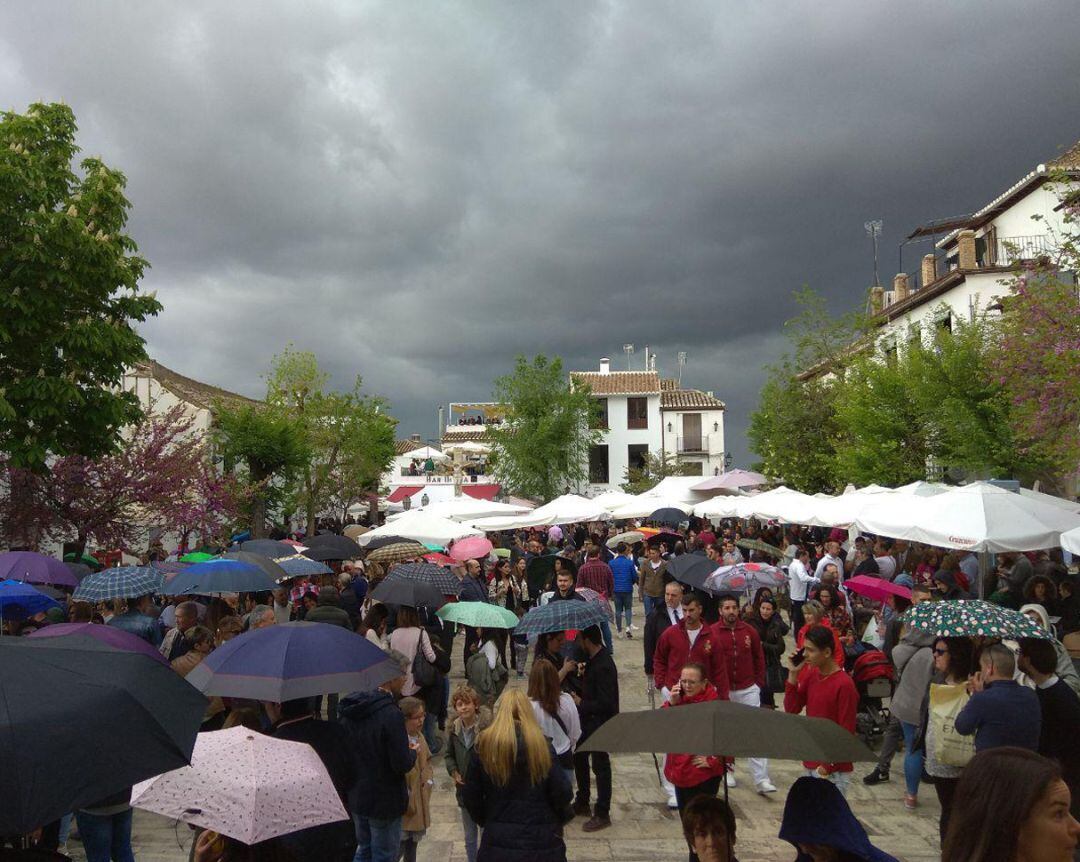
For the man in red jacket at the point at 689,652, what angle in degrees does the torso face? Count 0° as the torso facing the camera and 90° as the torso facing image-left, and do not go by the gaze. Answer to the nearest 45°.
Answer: approximately 0°

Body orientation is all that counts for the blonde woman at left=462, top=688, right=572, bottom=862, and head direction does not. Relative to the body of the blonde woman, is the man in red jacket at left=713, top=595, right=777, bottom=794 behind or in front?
in front

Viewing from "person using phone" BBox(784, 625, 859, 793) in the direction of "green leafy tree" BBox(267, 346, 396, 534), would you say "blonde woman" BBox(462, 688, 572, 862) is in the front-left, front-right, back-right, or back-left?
back-left

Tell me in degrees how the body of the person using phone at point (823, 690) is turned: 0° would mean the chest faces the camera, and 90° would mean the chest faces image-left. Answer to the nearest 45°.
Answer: approximately 45°

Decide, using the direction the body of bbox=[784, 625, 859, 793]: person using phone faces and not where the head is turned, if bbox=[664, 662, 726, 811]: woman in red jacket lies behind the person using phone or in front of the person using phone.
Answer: in front

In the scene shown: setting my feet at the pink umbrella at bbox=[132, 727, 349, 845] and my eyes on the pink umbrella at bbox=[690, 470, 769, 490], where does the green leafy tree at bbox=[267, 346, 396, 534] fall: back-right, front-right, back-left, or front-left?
front-left

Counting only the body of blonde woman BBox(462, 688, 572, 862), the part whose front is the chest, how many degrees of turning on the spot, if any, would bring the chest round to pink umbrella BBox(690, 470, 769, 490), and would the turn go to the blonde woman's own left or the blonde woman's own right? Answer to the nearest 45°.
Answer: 0° — they already face it

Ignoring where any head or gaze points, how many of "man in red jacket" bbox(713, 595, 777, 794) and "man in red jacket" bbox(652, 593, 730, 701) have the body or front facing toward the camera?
2

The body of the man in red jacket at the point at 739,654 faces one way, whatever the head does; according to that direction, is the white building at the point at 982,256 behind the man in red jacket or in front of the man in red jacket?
behind

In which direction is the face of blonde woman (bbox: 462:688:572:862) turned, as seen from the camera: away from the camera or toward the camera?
away from the camera

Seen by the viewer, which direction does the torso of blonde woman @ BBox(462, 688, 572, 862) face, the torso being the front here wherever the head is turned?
away from the camera

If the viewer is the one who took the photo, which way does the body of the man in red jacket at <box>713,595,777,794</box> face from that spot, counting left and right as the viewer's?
facing the viewer

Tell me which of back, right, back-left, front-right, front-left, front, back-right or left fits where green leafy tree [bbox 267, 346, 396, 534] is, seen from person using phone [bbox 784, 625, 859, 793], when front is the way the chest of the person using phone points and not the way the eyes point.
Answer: right

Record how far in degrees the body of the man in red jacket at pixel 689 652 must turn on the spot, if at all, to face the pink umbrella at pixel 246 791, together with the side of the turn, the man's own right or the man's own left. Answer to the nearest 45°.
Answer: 0° — they already face it

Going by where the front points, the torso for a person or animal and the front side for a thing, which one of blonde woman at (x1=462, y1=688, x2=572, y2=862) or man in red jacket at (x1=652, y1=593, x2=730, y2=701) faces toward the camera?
the man in red jacket

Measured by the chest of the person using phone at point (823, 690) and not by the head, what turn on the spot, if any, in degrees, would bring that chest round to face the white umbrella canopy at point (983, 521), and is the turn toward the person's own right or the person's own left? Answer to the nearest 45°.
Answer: approximately 180°

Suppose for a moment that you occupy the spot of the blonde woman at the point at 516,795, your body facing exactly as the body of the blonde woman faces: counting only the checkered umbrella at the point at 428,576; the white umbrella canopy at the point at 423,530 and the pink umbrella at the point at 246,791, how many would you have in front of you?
2

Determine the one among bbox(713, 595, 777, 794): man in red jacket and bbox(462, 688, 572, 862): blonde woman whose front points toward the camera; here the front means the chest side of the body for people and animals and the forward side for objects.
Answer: the man in red jacket

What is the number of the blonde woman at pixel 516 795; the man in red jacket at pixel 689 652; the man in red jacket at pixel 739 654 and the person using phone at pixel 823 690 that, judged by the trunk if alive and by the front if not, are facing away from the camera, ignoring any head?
1

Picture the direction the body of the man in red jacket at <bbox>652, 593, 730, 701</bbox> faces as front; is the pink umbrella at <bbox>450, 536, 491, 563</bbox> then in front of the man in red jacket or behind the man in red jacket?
behind
